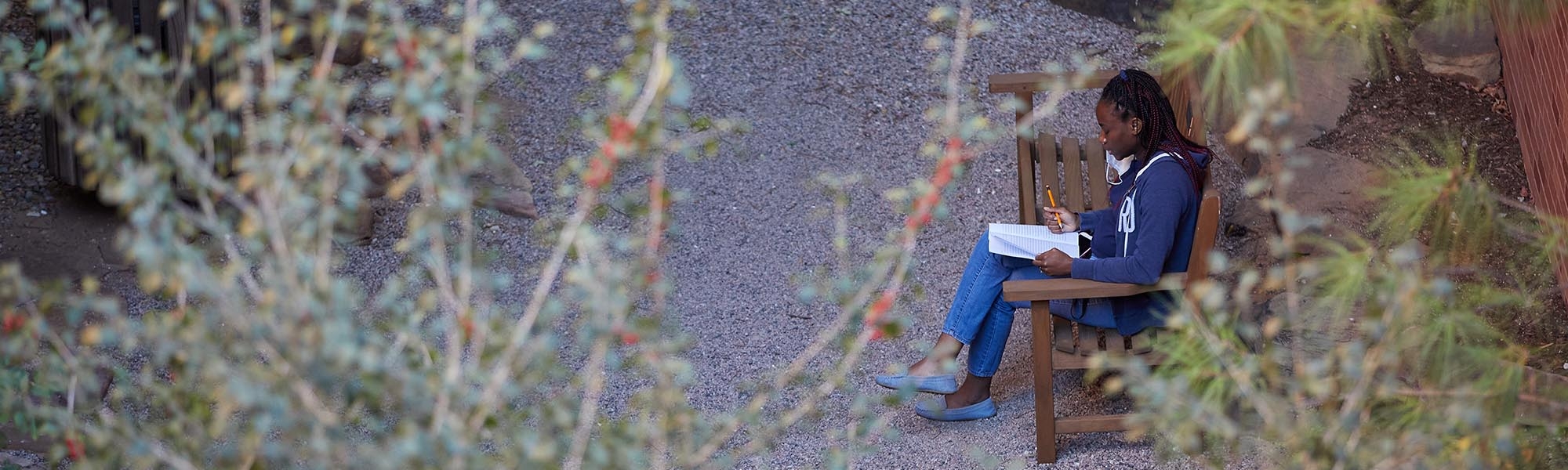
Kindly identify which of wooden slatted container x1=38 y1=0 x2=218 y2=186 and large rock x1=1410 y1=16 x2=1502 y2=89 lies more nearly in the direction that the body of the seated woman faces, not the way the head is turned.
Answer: the wooden slatted container

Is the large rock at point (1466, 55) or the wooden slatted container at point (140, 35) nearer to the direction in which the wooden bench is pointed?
the wooden slatted container

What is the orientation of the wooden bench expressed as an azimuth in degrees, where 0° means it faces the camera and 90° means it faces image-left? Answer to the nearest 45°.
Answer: approximately 90°

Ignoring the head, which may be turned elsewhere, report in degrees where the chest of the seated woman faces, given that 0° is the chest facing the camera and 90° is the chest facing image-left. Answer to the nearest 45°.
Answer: approximately 90°

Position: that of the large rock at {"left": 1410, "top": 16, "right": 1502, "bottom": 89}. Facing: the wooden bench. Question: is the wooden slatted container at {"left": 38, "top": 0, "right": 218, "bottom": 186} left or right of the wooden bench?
right
